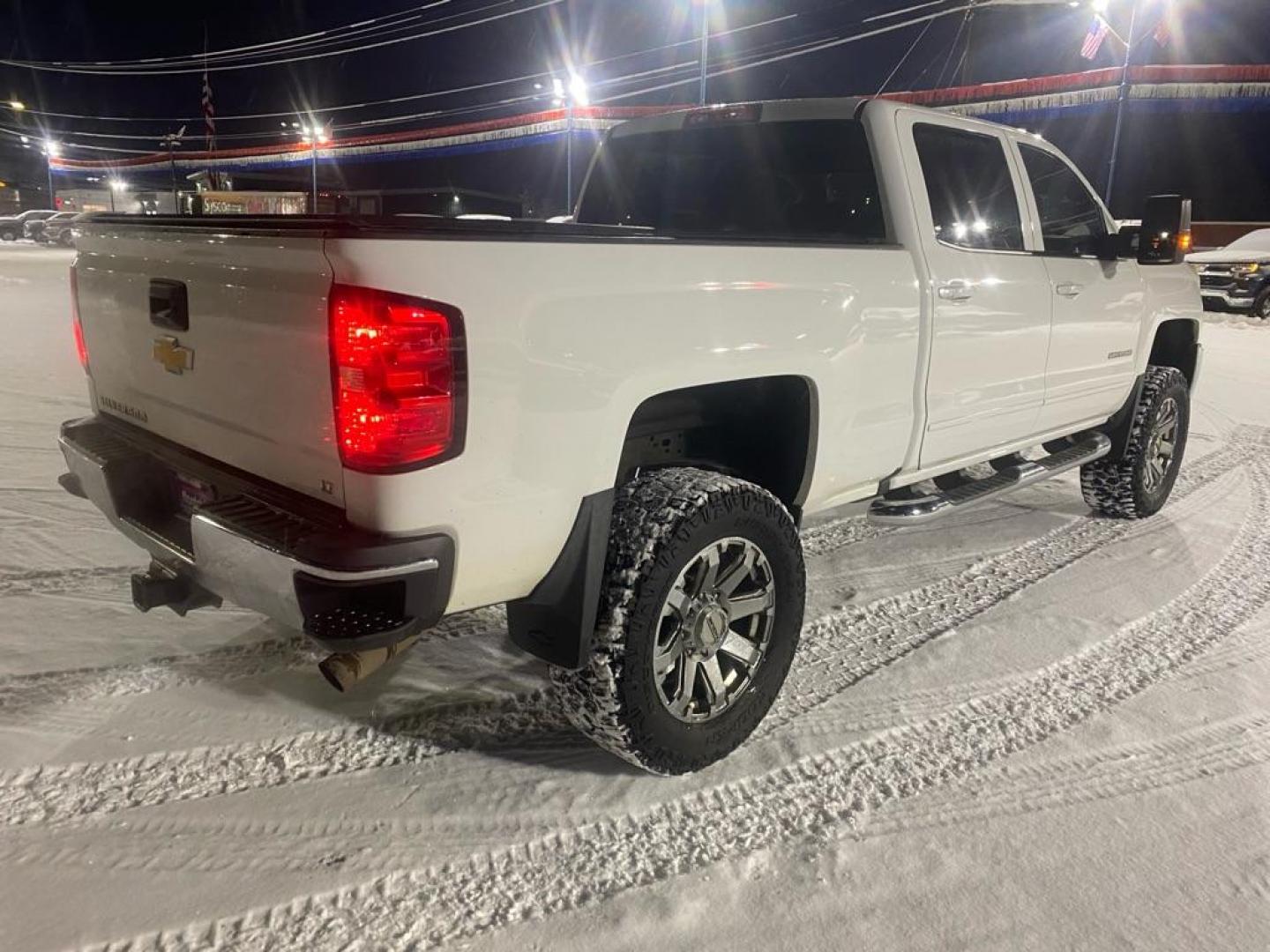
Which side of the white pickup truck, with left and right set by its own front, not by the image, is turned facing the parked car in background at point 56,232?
left

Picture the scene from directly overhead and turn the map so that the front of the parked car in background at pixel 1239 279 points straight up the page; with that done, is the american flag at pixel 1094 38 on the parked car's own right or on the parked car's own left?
on the parked car's own right

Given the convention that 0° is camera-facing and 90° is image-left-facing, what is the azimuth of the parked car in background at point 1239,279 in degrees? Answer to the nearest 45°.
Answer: approximately 45°

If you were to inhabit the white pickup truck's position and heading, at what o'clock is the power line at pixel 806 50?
The power line is roughly at 11 o'clock from the white pickup truck.

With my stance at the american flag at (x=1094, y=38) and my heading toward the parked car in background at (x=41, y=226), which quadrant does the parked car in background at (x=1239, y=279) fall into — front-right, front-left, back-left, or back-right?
back-left

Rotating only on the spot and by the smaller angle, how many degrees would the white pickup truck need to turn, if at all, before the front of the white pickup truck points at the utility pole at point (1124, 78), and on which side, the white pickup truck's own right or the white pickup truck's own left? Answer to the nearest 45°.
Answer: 0° — it already faces it

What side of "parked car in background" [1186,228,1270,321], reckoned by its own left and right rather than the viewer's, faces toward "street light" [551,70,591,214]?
right

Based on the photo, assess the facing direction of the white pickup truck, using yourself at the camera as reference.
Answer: facing away from the viewer and to the right of the viewer
